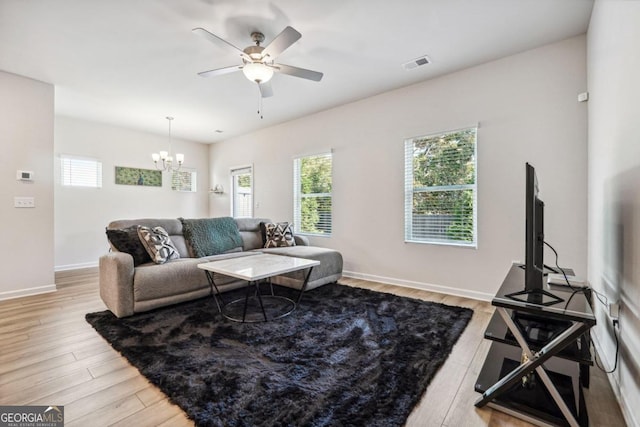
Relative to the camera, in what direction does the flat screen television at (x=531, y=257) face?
facing to the left of the viewer

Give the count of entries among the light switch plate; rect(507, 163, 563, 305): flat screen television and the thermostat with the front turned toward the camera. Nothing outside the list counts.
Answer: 2

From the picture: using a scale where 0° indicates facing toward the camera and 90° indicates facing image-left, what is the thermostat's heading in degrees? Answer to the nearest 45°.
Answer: approximately 0°

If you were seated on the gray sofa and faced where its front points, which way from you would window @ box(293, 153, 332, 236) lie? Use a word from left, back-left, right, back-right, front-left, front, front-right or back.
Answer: left

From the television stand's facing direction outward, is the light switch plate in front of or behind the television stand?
in front

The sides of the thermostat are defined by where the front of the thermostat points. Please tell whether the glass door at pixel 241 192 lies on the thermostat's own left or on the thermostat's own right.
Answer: on the thermostat's own left

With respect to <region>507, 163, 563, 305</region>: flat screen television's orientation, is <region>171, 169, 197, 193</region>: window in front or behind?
in front

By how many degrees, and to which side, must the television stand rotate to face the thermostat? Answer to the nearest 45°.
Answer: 0° — it already faces it

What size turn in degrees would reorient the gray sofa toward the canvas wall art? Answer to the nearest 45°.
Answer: approximately 135° to its left

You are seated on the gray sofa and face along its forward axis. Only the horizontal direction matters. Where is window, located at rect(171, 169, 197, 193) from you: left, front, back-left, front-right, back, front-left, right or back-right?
back-left

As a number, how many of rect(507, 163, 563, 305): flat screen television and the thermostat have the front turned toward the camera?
1

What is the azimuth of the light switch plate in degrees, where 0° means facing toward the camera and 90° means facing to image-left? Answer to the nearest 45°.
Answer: approximately 0°
